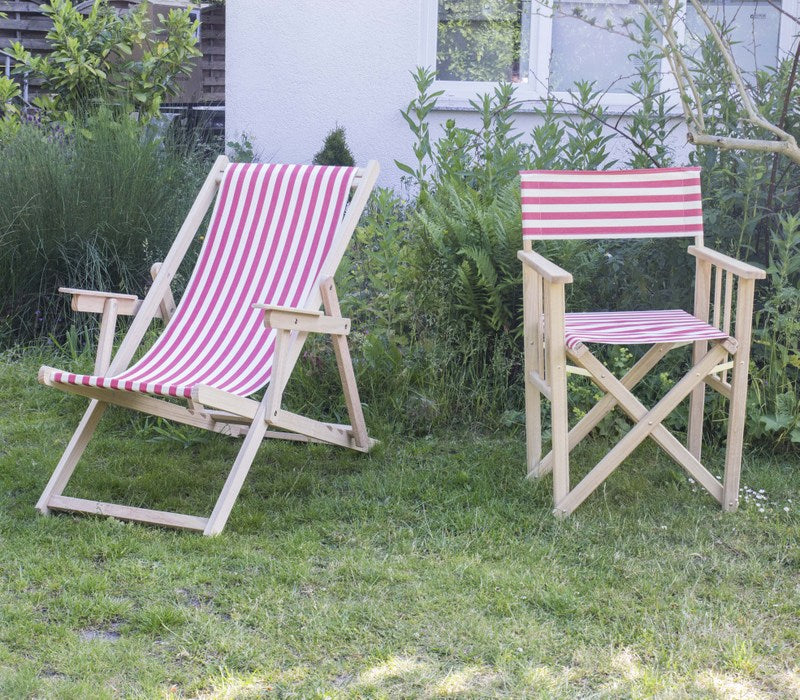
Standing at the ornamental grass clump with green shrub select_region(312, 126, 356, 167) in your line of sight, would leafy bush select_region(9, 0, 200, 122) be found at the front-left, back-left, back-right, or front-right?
front-left

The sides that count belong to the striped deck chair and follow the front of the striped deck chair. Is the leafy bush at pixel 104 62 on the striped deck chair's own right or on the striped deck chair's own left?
on the striped deck chair's own right

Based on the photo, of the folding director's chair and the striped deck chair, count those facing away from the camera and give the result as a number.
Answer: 0

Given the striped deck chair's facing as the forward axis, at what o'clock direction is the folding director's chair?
The folding director's chair is roughly at 8 o'clock from the striped deck chair.

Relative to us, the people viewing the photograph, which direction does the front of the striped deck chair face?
facing the viewer and to the left of the viewer

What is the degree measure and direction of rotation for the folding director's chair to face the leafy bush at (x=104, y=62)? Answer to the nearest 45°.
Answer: approximately 135° to its right

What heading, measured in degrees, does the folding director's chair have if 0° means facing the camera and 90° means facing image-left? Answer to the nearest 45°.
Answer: approximately 0°

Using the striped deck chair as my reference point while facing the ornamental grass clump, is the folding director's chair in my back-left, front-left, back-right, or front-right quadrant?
back-right

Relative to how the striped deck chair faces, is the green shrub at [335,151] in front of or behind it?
behind

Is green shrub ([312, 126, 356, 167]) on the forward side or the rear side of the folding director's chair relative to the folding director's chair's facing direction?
on the rear side

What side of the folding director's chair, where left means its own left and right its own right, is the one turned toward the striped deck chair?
right

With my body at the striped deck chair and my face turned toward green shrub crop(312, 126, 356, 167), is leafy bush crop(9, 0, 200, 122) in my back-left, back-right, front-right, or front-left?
front-left
